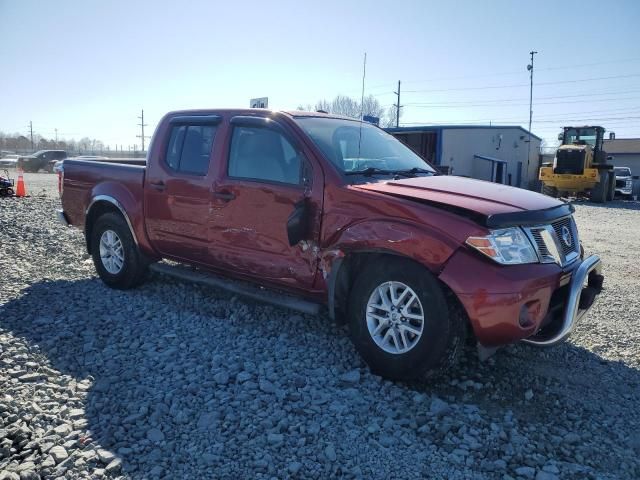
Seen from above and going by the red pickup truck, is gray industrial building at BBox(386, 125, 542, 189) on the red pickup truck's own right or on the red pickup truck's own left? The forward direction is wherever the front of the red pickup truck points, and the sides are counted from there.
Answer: on the red pickup truck's own left

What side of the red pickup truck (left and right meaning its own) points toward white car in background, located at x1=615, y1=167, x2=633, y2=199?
left

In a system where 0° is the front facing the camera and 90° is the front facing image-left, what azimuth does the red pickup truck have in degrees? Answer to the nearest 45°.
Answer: approximately 315°

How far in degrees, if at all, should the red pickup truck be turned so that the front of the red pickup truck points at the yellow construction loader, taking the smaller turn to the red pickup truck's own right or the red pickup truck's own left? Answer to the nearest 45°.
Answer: approximately 90° to the red pickup truck's own left

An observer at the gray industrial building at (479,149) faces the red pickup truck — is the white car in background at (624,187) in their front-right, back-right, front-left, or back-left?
back-left
